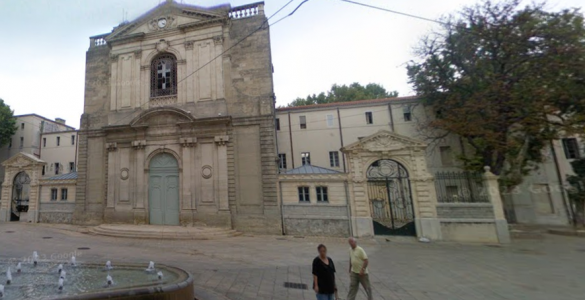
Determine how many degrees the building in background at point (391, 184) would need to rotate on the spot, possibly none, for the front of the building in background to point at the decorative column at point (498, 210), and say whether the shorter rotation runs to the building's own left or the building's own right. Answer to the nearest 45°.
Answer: approximately 90° to the building's own left

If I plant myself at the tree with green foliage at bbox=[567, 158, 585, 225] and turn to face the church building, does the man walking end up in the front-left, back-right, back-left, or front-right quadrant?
front-left

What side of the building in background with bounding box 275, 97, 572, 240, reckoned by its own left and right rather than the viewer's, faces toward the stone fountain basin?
front

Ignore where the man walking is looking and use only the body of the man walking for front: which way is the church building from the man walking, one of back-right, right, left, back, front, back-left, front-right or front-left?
right

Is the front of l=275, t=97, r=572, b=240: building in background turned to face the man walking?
yes

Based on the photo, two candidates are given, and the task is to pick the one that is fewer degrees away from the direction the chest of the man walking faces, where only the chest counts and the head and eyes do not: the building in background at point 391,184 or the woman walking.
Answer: the woman walking

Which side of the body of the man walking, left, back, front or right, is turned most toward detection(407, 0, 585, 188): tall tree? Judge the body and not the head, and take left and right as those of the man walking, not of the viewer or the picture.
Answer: back

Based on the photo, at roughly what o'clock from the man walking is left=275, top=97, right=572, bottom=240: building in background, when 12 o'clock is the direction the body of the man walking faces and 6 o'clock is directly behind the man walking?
The building in background is roughly at 5 o'clock from the man walking.

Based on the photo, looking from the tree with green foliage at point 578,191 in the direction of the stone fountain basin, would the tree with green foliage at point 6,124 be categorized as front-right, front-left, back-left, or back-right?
front-right

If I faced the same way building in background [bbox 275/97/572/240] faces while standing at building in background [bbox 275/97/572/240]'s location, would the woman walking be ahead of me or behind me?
ahead

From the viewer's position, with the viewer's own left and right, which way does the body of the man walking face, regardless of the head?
facing the viewer and to the left of the viewer

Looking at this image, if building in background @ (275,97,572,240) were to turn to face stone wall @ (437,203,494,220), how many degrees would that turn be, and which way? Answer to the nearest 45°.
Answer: approximately 90° to its left

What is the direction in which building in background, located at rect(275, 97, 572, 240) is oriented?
toward the camera

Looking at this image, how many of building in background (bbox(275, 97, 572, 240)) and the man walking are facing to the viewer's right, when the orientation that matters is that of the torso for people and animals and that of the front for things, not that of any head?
0
